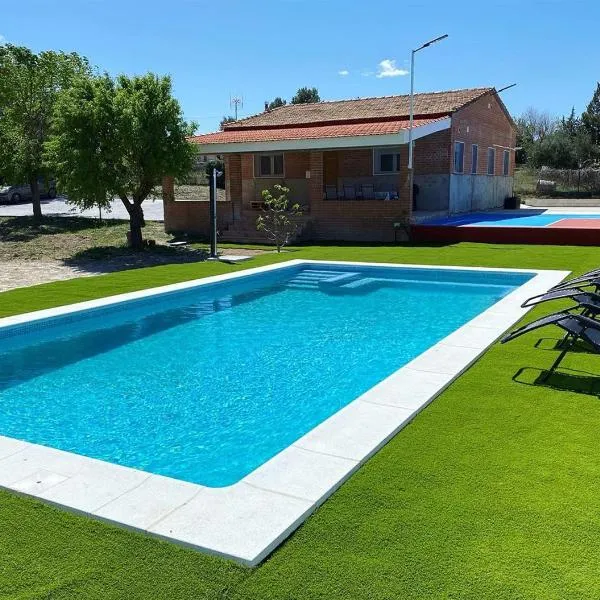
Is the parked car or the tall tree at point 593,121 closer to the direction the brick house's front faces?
the parked car

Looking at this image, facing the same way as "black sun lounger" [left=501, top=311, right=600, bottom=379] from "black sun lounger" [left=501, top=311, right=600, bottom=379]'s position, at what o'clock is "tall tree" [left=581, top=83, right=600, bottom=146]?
The tall tree is roughly at 3 o'clock from the black sun lounger.

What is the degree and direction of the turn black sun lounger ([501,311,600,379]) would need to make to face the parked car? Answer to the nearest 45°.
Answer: approximately 45° to its right

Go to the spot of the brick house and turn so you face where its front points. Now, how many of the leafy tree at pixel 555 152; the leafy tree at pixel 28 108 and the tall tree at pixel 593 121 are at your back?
2

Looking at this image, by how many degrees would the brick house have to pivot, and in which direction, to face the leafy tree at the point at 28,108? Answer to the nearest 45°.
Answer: approximately 45° to its right

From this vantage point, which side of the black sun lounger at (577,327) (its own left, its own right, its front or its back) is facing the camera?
left

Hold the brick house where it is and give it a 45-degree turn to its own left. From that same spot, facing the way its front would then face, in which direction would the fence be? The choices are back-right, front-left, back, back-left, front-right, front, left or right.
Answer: back-left

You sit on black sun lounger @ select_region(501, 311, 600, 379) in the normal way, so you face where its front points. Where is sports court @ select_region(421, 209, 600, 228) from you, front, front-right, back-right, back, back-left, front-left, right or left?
right

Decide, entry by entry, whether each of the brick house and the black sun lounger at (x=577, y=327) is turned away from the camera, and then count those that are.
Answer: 0

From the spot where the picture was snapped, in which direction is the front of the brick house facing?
facing the viewer and to the left of the viewer
